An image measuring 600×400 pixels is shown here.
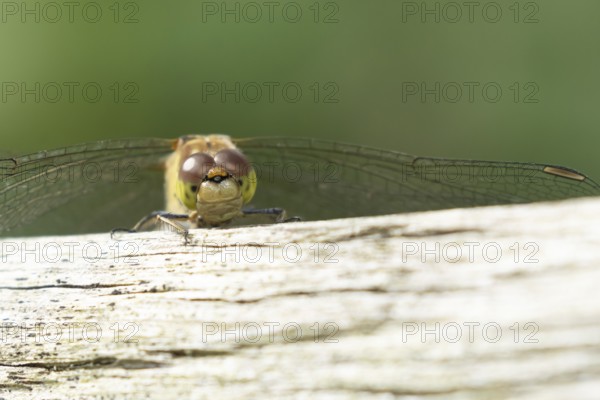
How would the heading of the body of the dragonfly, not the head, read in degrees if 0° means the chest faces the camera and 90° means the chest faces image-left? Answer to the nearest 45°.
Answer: approximately 0°
